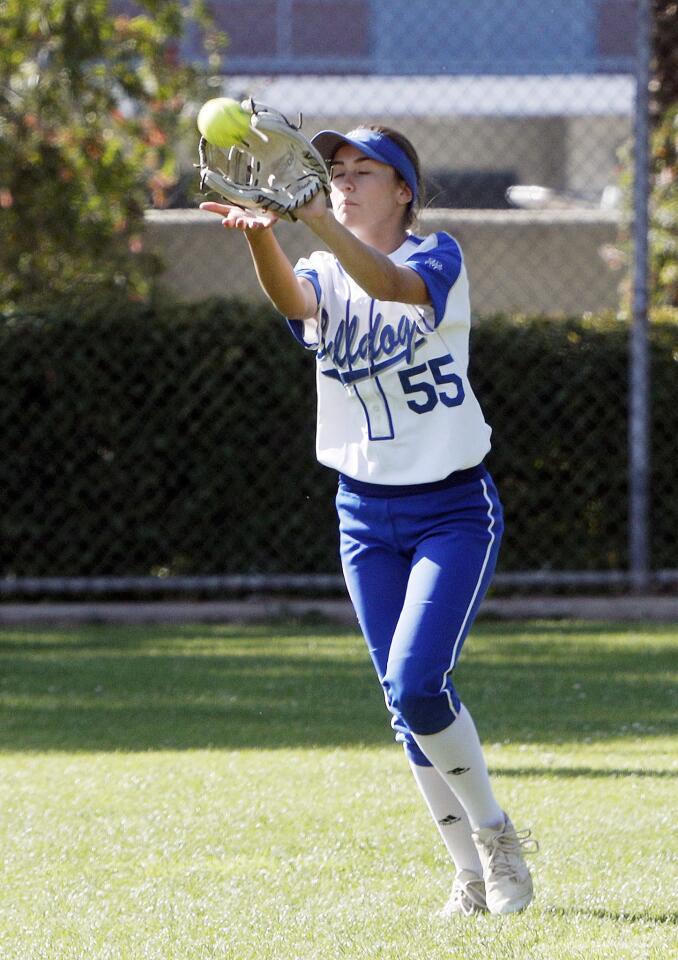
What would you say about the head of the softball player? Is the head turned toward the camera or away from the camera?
toward the camera

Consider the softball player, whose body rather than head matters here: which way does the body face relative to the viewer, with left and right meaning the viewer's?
facing the viewer and to the left of the viewer

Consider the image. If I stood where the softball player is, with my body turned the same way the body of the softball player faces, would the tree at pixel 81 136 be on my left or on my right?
on my right
